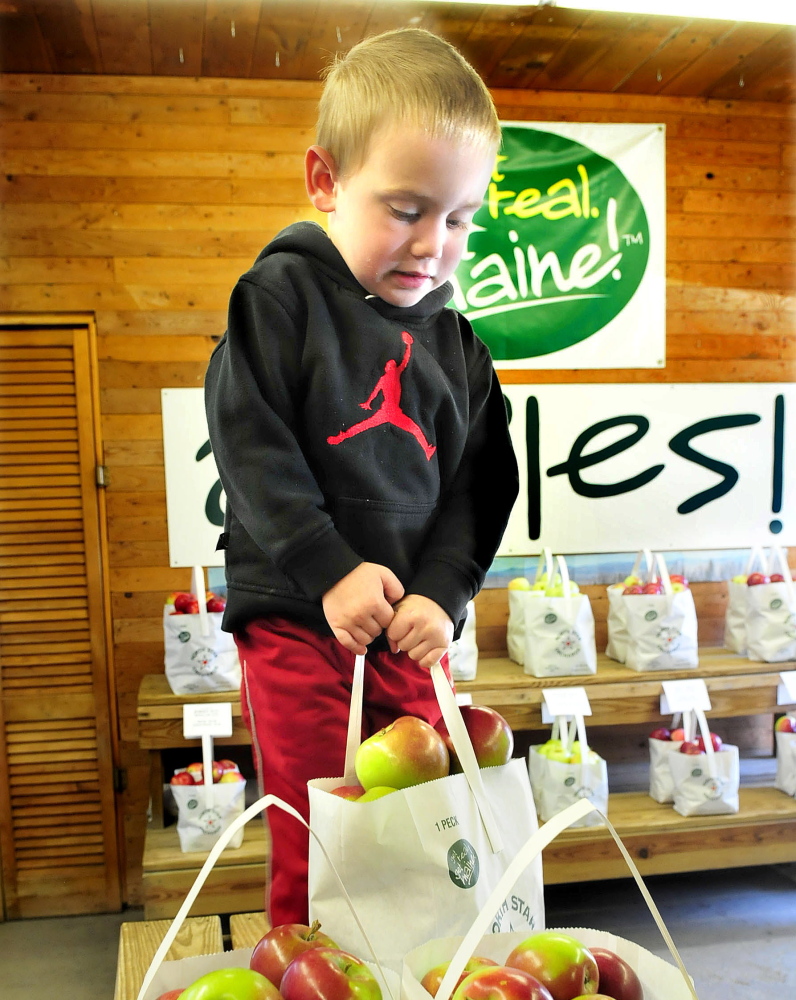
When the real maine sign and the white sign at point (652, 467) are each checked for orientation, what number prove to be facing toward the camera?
2

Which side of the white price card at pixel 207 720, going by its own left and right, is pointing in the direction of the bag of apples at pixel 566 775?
left

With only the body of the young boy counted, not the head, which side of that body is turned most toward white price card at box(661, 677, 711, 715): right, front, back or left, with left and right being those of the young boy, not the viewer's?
left

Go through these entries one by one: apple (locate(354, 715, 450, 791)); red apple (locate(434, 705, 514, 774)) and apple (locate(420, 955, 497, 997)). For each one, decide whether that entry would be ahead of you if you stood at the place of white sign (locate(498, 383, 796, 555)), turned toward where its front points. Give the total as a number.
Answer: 3

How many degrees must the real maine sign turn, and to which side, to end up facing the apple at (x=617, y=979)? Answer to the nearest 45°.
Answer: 0° — it already faces it

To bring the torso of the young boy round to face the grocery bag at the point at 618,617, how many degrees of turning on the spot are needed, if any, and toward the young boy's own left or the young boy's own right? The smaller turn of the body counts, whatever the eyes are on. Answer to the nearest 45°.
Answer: approximately 90° to the young boy's own left

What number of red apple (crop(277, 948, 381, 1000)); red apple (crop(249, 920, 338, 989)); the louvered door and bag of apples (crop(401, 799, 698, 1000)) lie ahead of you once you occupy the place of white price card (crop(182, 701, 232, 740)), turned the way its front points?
3

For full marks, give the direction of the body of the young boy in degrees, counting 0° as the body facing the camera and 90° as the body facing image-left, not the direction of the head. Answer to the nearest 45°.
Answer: approximately 315°
